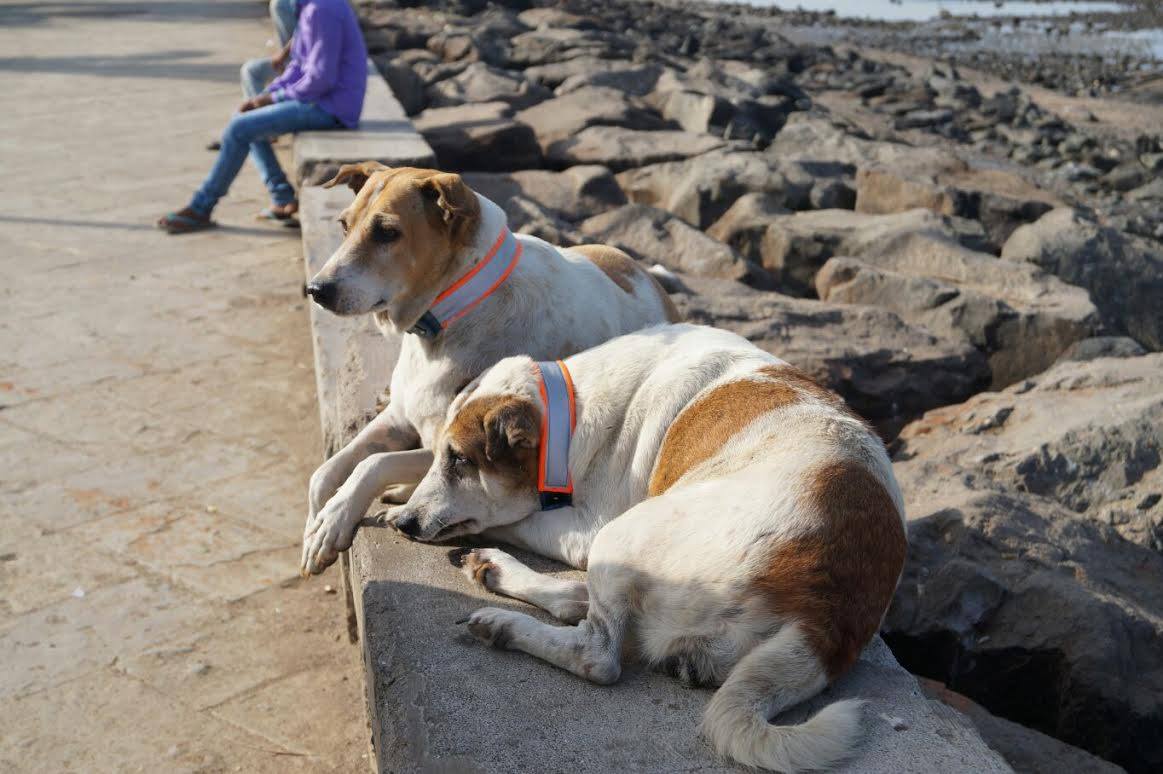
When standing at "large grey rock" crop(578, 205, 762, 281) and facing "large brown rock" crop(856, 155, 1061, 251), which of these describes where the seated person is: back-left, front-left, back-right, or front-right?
back-left

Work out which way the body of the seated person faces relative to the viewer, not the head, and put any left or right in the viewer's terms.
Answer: facing to the left of the viewer

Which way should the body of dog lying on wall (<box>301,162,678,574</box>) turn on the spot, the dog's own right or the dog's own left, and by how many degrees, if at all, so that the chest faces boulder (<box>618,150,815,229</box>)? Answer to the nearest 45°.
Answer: approximately 135° to the dog's own right

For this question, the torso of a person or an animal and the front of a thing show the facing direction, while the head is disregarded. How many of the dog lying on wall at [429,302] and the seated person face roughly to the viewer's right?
0

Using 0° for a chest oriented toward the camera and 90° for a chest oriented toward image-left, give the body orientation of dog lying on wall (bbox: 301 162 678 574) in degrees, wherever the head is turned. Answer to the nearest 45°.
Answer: approximately 45°

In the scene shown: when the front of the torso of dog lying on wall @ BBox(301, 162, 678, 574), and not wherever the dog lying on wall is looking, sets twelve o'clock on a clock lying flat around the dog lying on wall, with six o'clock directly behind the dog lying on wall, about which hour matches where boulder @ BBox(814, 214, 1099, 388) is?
The boulder is roughly at 6 o'clock from the dog lying on wall.

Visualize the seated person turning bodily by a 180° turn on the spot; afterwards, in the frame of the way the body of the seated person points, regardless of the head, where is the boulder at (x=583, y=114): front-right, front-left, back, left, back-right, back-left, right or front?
front-left

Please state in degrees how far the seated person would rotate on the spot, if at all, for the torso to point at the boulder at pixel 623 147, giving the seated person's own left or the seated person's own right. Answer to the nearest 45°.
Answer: approximately 180°

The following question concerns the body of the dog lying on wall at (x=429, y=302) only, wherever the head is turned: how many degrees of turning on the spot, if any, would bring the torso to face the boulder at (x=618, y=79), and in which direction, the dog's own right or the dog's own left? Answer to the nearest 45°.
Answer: approximately 135° to the dog's own right

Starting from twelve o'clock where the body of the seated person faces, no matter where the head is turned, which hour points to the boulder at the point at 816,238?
The boulder is roughly at 7 o'clock from the seated person.

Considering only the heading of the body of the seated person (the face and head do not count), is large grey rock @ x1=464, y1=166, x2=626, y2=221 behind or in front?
behind

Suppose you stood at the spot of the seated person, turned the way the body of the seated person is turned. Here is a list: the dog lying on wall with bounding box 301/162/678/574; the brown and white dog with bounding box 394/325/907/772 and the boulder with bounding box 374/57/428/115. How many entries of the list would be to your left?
2
